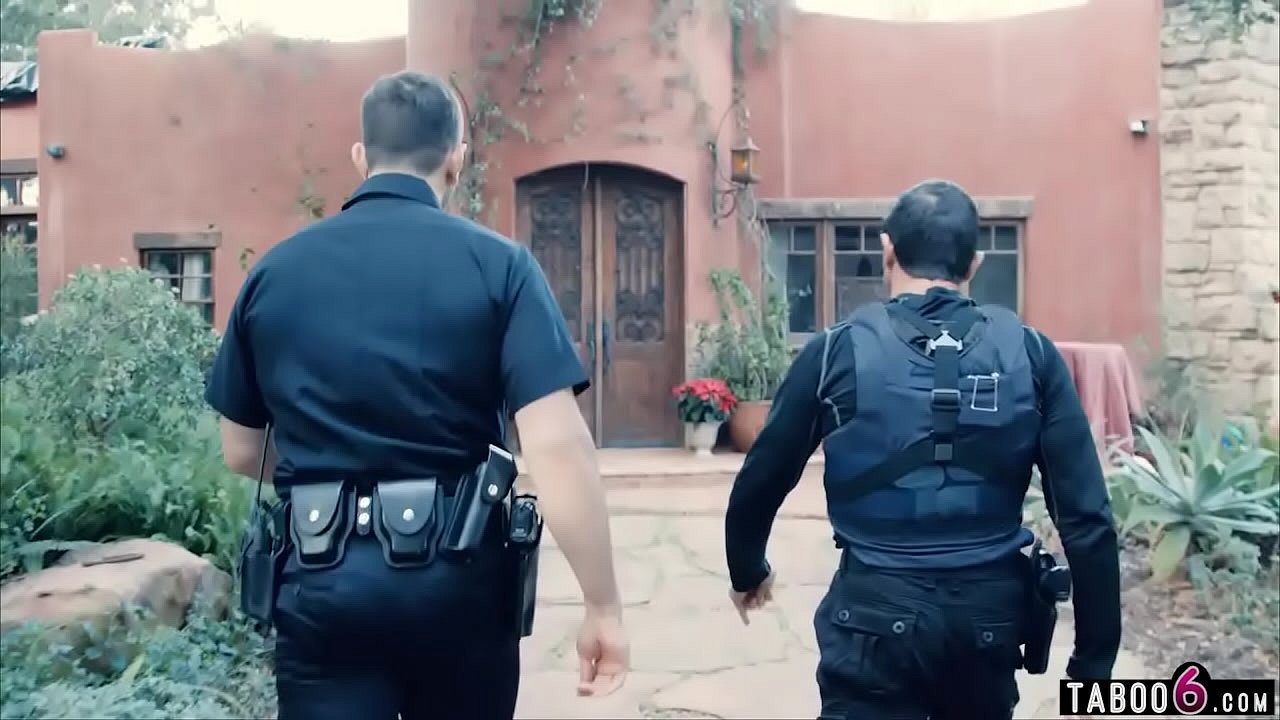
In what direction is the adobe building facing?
toward the camera

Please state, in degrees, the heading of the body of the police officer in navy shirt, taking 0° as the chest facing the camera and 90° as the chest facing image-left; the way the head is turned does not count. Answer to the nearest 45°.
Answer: approximately 180°

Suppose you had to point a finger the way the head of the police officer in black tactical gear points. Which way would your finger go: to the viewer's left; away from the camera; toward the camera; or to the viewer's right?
away from the camera

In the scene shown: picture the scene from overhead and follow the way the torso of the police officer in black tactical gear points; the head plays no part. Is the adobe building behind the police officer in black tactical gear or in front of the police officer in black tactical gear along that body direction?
in front

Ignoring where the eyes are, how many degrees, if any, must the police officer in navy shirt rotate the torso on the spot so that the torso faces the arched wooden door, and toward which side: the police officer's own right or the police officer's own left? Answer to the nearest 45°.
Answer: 0° — they already face it

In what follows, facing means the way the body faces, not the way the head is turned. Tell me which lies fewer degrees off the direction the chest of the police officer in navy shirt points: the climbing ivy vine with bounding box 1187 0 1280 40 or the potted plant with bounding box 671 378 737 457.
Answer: the potted plant

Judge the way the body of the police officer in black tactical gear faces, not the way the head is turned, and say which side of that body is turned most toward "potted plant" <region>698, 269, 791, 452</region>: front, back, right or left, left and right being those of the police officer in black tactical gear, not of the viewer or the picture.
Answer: front

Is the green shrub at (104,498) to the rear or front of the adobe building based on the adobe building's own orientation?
to the front

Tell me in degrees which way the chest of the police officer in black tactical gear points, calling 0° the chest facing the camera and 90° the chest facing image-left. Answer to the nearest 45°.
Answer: approximately 180°

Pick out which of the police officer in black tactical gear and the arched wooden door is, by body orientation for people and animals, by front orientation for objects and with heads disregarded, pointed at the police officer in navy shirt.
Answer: the arched wooden door

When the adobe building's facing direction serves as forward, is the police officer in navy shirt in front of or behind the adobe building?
in front

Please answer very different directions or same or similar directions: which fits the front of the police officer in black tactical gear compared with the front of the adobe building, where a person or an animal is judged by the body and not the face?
very different directions

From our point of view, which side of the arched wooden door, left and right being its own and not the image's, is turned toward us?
front

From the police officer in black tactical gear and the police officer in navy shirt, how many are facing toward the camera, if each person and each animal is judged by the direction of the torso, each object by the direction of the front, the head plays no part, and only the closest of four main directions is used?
0

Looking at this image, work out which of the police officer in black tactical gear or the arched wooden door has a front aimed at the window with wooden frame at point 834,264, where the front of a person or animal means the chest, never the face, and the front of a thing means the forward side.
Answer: the police officer in black tactical gear
